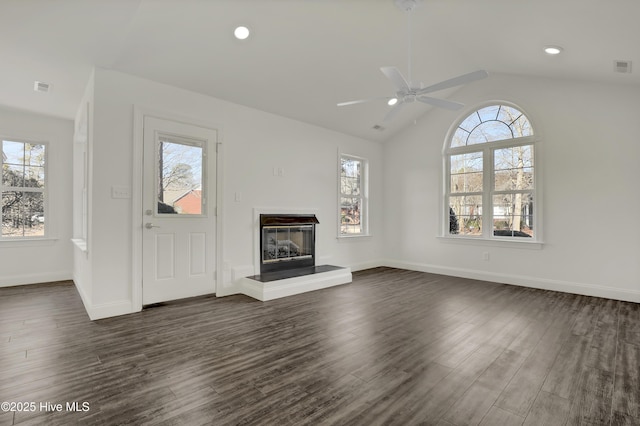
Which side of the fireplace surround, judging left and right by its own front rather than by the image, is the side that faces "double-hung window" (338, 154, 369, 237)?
left

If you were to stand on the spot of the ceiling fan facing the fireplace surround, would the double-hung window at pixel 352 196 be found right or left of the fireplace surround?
right

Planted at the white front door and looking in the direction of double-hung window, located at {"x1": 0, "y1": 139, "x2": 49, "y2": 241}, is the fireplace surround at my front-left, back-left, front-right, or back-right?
back-right

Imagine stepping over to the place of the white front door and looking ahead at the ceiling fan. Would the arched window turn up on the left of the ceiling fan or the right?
left

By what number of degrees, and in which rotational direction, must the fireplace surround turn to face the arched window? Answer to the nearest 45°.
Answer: approximately 45° to its left

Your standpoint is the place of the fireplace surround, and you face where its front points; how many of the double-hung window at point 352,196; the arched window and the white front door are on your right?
1

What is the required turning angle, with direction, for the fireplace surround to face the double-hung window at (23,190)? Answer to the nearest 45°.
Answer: approximately 135° to its right

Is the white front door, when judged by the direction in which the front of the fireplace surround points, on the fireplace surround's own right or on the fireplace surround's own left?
on the fireplace surround's own right

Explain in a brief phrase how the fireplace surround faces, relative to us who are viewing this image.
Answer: facing the viewer and to the right of the viewer

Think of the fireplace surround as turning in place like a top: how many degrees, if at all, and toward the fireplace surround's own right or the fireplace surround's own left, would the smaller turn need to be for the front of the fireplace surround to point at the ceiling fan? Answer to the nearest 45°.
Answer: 0° — it already faces it

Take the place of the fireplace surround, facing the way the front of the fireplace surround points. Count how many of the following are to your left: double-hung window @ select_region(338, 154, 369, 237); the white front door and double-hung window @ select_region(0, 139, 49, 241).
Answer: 1

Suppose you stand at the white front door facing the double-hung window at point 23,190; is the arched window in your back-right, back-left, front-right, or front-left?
back-right

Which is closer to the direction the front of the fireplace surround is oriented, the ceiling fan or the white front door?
the ceiling fan
